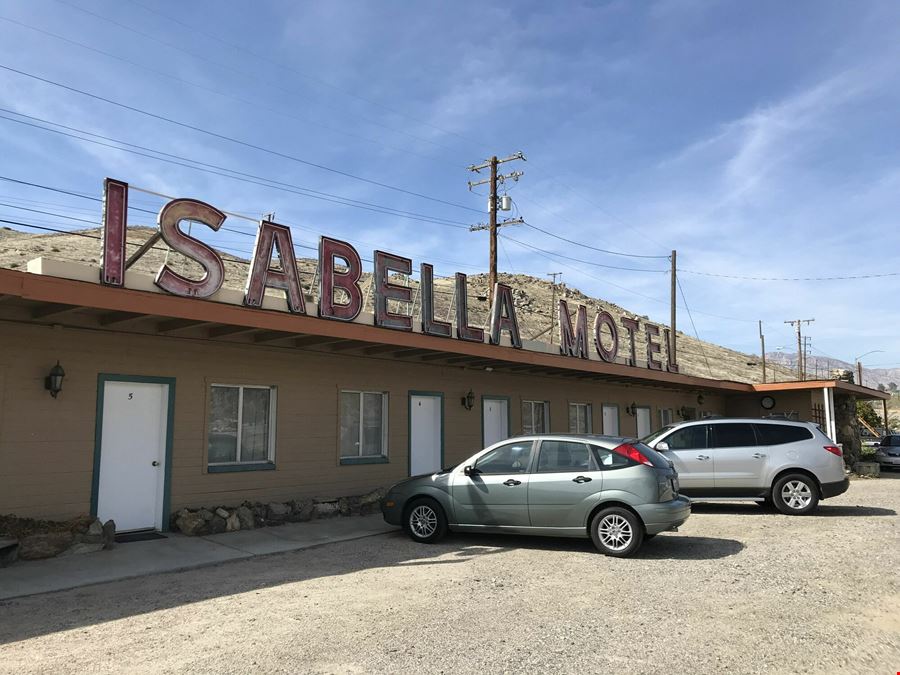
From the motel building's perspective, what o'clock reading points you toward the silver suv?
The silver suv is roughly at 10 o'clock from the motel building.

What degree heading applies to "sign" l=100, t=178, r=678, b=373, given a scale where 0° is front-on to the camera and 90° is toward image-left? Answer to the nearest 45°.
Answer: approximately 315°

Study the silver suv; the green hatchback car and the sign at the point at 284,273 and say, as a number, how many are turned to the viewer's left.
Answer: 2

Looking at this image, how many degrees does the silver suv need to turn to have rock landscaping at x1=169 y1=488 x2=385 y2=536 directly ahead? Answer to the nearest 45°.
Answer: approximately 45° to its left

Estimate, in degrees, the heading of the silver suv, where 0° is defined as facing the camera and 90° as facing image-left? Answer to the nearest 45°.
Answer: approximately 90°

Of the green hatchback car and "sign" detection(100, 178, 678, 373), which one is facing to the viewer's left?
the green hatchback car

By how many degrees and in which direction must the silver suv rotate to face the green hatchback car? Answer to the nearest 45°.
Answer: approximately 45° to its left

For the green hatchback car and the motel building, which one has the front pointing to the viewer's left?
the green hatchback car

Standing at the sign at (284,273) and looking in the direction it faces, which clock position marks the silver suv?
The silver suv is roughly at 10 o'clock from the sign.

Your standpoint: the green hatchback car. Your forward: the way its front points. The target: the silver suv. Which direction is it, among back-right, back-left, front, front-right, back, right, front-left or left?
back-right

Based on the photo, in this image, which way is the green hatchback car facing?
to the viewer's left
